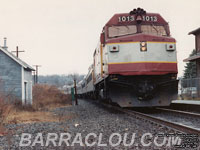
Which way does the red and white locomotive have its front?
toward the camera
